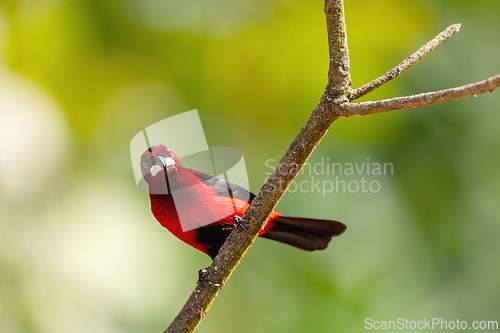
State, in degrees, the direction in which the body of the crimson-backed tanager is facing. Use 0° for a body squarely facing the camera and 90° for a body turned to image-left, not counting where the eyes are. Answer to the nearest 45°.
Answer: approximately 45°
